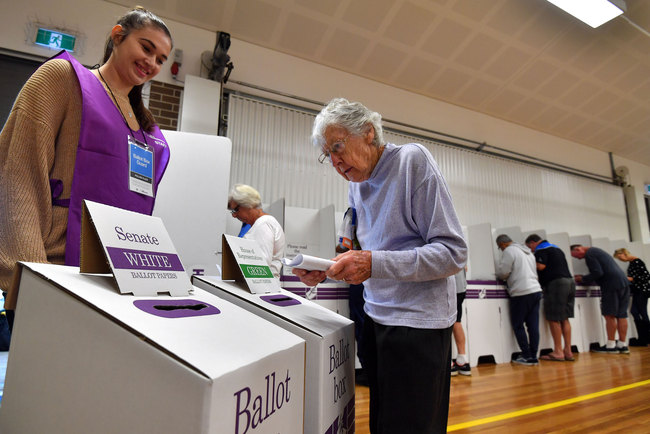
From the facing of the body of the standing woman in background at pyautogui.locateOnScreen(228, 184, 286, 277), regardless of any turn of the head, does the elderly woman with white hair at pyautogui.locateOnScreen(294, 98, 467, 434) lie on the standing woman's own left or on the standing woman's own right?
on the standing woman's own left

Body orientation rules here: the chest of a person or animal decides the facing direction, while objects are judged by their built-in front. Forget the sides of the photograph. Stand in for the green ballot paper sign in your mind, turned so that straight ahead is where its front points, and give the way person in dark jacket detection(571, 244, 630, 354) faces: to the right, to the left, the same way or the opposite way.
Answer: the opposite way

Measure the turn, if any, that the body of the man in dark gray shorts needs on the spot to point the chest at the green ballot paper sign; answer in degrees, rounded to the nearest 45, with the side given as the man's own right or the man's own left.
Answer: approximately 135° to the man's own left

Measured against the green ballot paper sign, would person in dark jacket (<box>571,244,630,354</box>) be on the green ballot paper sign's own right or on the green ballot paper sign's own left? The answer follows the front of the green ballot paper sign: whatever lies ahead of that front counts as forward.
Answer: on the green ballot paper sign's own left

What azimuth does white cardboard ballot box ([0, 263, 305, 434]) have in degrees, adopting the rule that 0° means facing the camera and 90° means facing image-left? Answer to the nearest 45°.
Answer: approximately 315°

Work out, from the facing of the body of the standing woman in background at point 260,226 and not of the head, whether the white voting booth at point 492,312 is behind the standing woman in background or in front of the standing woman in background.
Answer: behind
